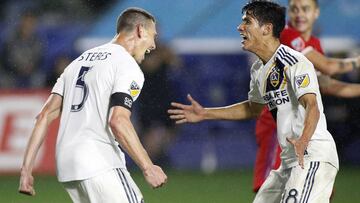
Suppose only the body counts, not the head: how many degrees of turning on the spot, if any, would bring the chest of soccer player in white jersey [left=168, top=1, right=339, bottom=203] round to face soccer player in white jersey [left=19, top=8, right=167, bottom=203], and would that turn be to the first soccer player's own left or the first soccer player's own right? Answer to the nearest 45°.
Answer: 0° — they already face them

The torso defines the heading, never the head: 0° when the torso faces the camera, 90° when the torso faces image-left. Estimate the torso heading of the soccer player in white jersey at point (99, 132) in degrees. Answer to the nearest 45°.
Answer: approximately 225°

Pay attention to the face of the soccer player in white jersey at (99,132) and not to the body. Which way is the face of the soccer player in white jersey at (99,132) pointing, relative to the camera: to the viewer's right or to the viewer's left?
to the viewer's right

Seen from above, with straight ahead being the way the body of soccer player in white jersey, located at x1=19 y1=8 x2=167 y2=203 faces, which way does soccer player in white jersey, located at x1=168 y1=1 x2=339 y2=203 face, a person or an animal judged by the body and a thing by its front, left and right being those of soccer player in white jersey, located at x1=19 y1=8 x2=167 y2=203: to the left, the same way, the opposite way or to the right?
the opposite way

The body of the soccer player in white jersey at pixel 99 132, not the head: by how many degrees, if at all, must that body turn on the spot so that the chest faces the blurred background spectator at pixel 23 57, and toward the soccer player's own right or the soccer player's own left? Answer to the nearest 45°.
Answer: approximately 45° to the soccer player's own left

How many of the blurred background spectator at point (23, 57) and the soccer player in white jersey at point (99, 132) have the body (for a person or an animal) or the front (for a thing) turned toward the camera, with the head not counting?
1

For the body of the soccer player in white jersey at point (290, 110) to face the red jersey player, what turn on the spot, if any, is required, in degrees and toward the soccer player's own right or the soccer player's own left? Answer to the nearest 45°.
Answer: approximately 135° to the soccer player's own right

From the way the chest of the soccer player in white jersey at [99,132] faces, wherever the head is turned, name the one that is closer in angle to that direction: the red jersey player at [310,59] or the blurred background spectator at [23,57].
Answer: the red jersey player

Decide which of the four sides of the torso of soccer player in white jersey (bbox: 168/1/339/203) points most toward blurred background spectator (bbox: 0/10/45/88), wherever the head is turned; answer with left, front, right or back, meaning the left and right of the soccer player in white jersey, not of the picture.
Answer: right

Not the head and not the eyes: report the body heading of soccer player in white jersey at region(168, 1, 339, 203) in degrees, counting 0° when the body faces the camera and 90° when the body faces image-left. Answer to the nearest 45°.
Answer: approximately 45°

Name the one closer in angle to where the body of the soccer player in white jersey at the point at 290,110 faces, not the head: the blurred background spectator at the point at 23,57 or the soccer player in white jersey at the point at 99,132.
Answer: the soccer player in white jersey
